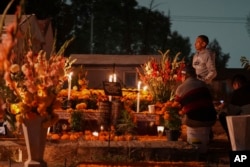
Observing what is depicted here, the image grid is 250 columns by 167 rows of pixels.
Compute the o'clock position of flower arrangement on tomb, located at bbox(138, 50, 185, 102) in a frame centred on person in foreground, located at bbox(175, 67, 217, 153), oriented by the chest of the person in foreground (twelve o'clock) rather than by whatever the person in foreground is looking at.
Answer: The flower arrangement on tomb is roughly at 1 o'clock from the person in foreground.

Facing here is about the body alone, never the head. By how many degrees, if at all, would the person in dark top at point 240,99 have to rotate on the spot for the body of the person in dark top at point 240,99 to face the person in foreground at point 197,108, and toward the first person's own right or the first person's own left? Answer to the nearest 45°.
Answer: approximately 45° to the first person's own left

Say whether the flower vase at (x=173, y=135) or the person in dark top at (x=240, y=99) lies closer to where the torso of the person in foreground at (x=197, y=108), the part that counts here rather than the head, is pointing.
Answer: the flower vase

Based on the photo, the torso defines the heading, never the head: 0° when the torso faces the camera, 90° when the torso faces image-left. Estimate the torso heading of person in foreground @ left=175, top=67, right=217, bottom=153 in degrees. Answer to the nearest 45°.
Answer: approximately 135°

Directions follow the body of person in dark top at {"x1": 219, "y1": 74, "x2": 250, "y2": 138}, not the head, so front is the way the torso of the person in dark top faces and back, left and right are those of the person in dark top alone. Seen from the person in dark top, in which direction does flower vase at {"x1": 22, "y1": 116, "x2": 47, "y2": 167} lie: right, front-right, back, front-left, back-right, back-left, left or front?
front-left

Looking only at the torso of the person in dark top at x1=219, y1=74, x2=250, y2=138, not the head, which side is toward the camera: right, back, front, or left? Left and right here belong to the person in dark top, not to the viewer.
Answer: left

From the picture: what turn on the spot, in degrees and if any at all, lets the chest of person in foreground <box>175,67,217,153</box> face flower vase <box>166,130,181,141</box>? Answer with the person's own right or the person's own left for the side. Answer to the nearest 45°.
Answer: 0° — they already face it

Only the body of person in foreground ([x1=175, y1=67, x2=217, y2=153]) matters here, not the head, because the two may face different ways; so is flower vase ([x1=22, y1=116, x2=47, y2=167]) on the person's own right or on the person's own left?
on the person's own left

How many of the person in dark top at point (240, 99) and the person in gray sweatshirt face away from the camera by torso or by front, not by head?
0

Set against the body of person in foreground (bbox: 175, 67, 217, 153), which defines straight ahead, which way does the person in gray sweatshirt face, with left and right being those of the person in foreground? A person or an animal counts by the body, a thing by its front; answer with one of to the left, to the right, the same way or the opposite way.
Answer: to the left
